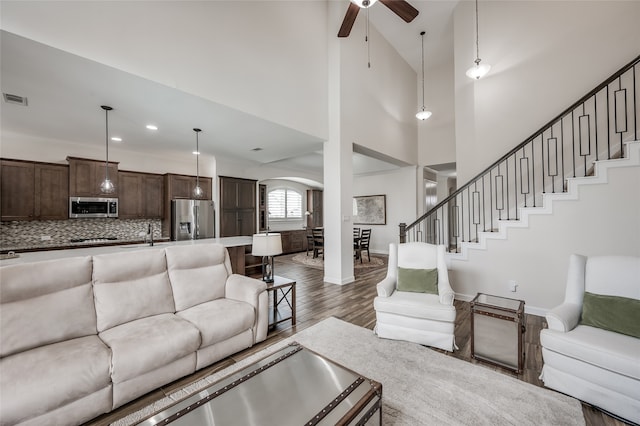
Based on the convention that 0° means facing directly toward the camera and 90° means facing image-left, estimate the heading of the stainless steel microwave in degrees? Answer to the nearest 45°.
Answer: approximately 0°

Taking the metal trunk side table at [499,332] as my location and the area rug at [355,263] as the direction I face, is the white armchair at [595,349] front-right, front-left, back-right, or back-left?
back-right

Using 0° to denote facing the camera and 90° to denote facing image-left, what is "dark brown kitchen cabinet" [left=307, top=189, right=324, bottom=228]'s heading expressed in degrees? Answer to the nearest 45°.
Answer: approximately 315°

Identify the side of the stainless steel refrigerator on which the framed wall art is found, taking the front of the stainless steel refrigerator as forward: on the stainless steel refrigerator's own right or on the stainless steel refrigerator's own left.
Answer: on the stainless steel refrigerator's own left

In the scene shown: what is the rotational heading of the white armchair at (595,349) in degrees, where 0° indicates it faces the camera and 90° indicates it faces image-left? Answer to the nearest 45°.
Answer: approximately 45°

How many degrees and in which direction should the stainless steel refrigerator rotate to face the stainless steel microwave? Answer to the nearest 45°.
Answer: approximately 90° to its right
